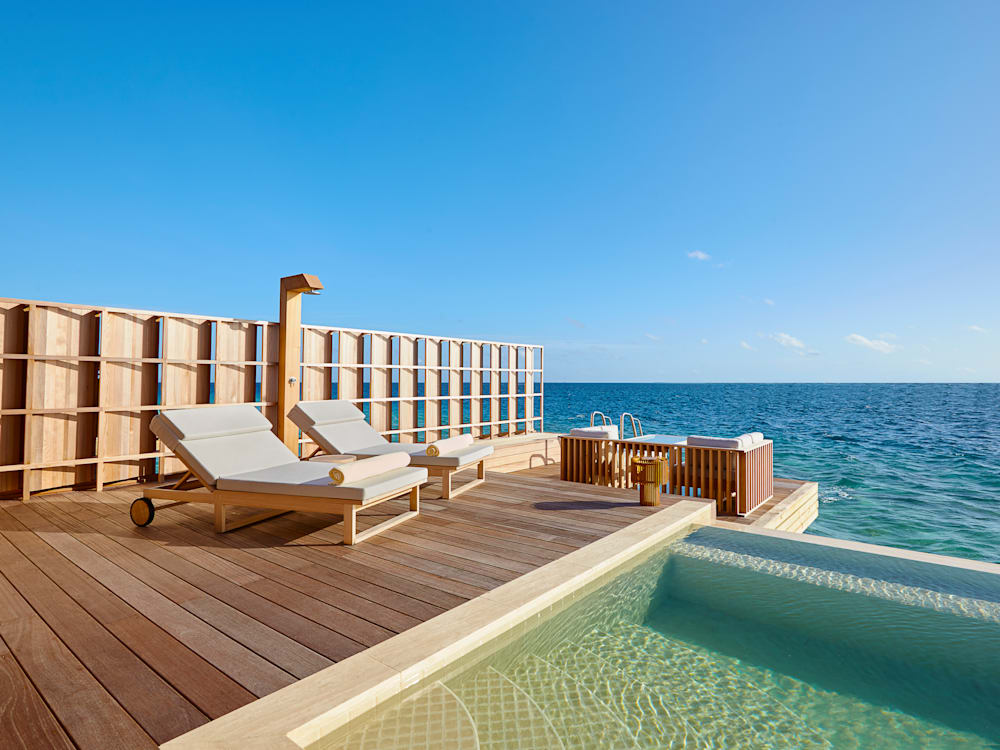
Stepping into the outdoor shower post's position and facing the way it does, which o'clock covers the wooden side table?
The wooden side table is roughly at 12 o'clock from the outdoor shower post.

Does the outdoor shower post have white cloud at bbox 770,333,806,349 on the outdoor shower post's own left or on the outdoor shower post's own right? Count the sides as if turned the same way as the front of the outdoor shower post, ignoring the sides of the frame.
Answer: on the outdoor shower post's own left

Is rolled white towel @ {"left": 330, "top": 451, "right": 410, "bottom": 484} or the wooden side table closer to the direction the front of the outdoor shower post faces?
the wooden side table

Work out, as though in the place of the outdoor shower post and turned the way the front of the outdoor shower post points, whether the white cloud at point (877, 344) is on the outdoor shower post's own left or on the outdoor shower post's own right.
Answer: on the outdoor shower post's own left

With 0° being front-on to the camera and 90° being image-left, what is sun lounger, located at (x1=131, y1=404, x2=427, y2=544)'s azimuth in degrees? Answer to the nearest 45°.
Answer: approximately 315°

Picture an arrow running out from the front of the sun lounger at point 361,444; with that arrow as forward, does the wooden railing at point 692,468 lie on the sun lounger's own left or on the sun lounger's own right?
on the sun lounger's own left

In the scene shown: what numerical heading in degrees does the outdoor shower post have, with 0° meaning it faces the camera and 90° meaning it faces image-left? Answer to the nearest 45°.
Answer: approximately 315°

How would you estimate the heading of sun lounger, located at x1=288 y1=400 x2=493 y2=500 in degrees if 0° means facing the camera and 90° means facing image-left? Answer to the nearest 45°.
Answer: approximately 315°

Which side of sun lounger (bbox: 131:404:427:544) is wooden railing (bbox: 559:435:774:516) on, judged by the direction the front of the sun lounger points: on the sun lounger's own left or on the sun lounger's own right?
on the sun lounger's own left

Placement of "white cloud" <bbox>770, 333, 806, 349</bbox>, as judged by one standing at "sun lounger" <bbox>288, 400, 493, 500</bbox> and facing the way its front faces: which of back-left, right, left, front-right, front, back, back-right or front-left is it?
left
